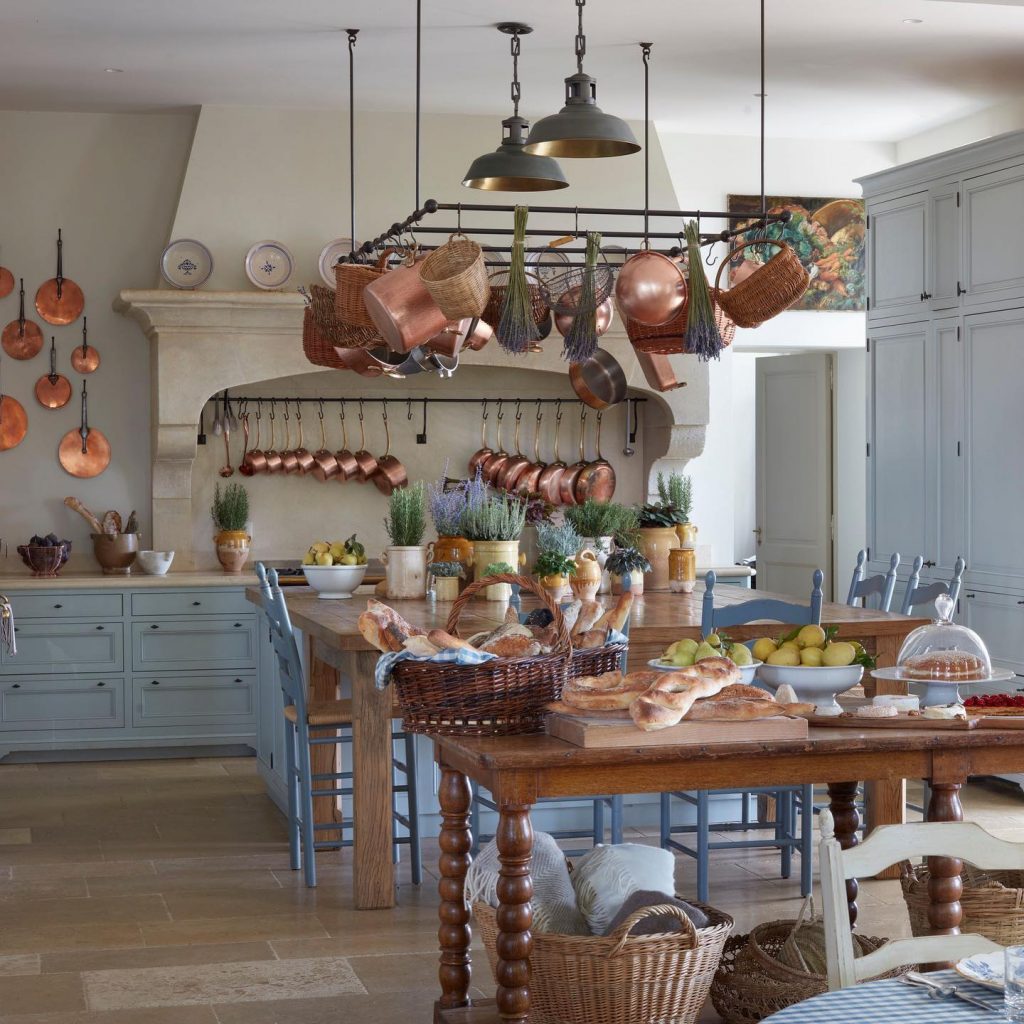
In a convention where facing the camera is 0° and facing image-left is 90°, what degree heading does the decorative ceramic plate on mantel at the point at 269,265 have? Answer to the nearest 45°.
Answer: approximately 0°

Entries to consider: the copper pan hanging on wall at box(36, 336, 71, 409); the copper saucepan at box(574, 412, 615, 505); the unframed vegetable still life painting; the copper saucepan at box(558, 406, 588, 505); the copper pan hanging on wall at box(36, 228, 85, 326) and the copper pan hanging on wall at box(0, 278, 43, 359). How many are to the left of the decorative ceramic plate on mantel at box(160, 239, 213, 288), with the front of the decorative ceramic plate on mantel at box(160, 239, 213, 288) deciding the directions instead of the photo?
3

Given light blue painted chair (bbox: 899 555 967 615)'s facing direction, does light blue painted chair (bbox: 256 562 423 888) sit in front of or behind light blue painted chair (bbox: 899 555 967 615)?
in front

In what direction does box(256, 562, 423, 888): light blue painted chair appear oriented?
to the viewer's right

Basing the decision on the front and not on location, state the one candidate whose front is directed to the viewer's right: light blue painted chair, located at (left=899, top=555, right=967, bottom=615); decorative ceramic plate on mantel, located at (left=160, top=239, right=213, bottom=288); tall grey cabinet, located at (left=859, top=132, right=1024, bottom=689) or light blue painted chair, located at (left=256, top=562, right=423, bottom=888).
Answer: light blue painted chair, located at (left=256, top=562, right=423, bottom=888)

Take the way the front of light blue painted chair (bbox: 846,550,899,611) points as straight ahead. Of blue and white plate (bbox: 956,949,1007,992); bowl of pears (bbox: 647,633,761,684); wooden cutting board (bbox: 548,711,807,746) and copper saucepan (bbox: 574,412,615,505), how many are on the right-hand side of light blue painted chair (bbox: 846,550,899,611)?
1

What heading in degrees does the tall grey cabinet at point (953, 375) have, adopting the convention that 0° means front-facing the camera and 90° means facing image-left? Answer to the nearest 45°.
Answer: approximately 45°

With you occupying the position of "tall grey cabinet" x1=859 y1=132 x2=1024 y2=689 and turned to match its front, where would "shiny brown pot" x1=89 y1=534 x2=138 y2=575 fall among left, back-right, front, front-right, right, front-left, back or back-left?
front-right

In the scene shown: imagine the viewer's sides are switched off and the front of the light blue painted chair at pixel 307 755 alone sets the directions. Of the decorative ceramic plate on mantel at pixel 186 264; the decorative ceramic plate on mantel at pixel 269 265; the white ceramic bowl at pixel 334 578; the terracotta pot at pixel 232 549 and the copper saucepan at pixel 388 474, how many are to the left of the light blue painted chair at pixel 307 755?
5

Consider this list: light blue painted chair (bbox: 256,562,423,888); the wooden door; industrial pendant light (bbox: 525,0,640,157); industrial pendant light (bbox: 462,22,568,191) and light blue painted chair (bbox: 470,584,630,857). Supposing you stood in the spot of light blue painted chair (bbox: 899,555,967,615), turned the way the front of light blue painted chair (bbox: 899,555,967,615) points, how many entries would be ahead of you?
4
